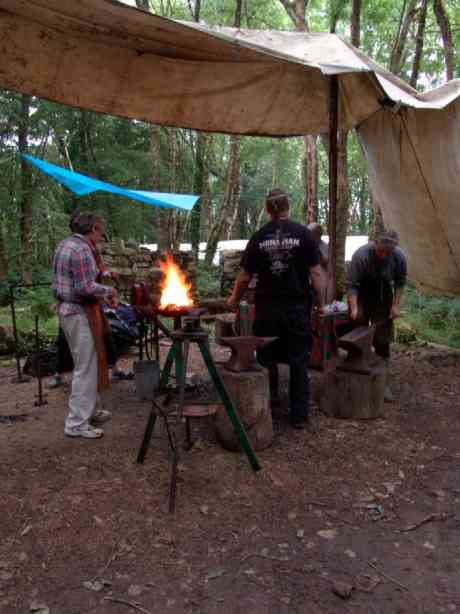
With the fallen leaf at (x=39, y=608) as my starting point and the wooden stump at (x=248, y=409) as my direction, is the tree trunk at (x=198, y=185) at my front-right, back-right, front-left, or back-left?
front-left

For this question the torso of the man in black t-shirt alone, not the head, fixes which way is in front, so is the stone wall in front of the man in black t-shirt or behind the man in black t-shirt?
in front

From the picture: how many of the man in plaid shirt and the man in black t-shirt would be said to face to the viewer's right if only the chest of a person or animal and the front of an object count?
1

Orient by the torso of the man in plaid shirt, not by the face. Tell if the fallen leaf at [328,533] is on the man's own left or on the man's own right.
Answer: on the man's own right

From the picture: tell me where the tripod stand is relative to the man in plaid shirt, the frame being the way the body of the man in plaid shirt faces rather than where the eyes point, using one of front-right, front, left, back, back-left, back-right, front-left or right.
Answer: front-right

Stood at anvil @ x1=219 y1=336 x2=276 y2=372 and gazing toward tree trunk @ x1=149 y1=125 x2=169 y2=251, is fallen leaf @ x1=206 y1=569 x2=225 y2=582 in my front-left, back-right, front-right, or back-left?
back-left

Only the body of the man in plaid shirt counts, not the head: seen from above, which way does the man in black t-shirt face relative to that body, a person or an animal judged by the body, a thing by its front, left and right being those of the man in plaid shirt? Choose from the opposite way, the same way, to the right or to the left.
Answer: to the left

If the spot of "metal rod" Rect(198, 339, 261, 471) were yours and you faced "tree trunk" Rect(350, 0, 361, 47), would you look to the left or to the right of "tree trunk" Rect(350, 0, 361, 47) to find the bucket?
left

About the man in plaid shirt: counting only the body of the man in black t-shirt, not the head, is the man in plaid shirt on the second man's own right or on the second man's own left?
on the second man's own left

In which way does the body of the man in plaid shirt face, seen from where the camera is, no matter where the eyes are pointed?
to the viewer's right

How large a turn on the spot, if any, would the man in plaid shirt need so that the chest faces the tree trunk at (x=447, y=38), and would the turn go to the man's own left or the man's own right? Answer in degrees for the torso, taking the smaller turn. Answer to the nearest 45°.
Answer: approximately 45° to the man's own left

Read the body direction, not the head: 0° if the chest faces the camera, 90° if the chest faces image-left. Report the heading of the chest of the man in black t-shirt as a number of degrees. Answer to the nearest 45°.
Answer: approximately 180°

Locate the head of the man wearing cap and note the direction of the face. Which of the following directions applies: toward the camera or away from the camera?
toward the camera

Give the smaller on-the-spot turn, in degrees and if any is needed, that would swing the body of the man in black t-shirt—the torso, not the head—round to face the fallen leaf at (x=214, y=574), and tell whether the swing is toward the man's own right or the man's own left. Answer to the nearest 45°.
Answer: approximately 180°

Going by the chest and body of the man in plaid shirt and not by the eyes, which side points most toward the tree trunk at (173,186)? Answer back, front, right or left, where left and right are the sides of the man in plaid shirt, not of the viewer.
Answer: left
